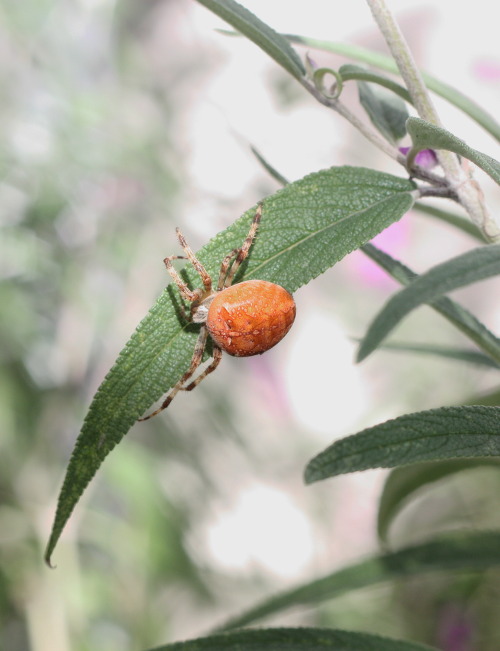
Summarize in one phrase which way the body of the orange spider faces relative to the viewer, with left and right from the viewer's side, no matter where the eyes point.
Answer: facing to the left of the viewer
